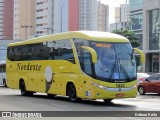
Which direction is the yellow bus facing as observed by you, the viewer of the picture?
facing the viewer and to the right of the viewer
